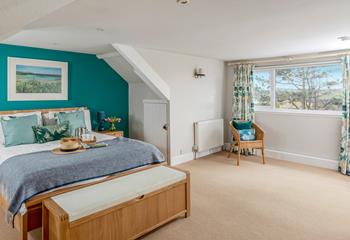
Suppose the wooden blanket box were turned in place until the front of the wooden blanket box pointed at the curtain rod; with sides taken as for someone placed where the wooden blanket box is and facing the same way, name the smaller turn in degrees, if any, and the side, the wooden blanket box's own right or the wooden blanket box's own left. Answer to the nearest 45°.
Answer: approximately 90° to the wooden blanket box's own left

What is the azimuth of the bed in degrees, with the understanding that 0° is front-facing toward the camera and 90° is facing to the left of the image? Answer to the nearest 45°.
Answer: approximately 315°

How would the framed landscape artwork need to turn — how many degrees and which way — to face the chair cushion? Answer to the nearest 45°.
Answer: approximately 45° to its left

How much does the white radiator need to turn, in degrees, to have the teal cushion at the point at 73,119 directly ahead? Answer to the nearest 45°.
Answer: approximately 90° to its right

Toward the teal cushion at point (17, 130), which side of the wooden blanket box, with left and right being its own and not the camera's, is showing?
back

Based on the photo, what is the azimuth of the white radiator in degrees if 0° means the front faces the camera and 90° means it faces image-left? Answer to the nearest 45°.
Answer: approximately 315°

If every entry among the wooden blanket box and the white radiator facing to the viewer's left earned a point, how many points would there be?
0

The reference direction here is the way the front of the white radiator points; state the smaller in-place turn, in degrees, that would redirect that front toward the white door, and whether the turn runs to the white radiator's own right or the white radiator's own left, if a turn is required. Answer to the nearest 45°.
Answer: approximately 90° to the white radiator's own right

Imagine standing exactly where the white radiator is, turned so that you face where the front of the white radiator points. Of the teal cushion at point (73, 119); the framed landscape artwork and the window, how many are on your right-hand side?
2
